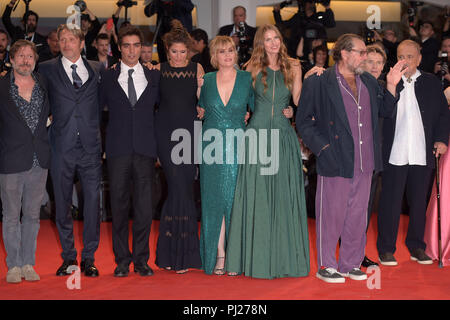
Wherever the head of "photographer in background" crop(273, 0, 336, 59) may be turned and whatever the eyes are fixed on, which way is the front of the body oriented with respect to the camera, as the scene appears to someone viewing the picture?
toward the camera

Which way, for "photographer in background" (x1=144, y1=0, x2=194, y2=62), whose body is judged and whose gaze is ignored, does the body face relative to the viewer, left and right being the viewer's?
facing the viewer

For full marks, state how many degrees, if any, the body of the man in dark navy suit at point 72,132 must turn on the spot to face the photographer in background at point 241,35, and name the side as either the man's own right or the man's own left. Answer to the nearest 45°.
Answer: approximately 135° to the man's own left

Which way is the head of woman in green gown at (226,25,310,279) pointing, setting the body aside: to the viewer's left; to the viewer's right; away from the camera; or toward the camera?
toward the camera

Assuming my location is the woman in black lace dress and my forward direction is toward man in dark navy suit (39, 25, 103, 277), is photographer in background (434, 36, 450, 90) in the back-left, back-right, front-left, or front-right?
back-right

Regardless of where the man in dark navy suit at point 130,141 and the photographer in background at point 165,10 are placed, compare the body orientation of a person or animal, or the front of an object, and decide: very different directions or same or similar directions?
same or similar directions

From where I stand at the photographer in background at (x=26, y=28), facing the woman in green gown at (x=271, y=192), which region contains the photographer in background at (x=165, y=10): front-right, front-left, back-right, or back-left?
front-left

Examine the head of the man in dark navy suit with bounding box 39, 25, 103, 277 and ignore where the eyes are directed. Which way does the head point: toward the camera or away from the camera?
toward the camera

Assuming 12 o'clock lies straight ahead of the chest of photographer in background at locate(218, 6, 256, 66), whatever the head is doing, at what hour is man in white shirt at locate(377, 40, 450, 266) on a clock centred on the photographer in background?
The man in white shirt is roughly at 11 o'clock from the photographer in background.

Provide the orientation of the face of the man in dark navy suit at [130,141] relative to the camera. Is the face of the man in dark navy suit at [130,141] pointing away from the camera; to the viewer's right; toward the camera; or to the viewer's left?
toward the camera

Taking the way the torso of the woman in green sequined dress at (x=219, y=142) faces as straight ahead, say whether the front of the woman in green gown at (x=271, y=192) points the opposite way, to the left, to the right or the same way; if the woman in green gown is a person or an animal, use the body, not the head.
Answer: the same way

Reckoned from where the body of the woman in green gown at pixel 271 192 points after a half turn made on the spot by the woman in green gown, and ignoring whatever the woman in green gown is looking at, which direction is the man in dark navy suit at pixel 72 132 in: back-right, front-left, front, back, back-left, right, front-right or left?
left

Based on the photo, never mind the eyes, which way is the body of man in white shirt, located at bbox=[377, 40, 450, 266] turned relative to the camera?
toward the camera

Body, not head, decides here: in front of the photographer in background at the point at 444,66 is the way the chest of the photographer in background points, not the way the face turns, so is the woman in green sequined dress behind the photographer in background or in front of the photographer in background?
in front

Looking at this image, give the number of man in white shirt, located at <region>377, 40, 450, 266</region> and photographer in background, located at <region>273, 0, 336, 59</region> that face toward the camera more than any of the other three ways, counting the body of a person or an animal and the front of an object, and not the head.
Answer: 2

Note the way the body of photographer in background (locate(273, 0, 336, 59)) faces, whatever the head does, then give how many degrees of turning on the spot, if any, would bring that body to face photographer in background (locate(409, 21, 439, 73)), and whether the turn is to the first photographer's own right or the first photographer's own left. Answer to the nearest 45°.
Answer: approximately 90° to the first photographer's own left
